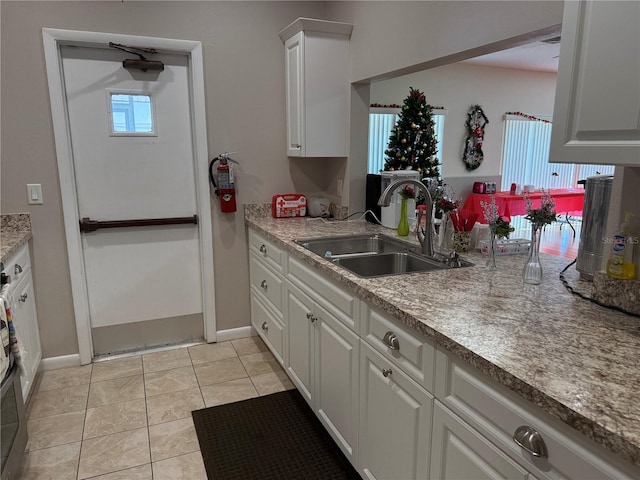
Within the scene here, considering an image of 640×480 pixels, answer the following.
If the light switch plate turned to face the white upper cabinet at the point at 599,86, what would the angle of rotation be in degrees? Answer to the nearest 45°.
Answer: approximately 45° to its left

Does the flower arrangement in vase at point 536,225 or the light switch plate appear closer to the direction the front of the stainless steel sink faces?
the light switch plate

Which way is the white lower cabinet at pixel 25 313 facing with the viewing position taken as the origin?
facing to the right of the viewer

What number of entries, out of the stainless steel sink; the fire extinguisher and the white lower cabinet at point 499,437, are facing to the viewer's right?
0

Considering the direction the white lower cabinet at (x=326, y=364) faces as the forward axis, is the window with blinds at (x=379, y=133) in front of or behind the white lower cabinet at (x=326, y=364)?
behind

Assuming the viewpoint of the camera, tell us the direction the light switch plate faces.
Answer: facing the viewer

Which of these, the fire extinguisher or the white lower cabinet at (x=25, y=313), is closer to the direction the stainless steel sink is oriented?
the white lower cabinet

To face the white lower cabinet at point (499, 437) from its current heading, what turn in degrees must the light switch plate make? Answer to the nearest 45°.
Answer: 0° — it already faces it

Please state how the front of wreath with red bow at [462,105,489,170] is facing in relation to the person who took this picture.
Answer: facing the viewer and to the right of the viewer

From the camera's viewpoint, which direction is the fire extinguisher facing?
toward the camera

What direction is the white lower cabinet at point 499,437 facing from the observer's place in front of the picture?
facing the viewer and to the left of the viewer

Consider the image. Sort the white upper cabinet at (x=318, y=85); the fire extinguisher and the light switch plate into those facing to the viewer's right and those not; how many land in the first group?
0

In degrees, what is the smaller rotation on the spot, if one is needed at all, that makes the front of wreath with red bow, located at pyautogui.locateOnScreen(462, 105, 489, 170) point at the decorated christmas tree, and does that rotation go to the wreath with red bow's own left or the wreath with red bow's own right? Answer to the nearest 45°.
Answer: approximately 45° to the wreath with red bow's own right

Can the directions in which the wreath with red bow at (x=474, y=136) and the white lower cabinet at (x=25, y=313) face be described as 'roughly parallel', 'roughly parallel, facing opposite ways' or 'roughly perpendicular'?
roughly perpendicular

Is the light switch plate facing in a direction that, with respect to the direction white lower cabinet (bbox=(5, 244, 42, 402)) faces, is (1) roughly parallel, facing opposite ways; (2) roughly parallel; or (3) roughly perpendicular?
roughly perpendicular
